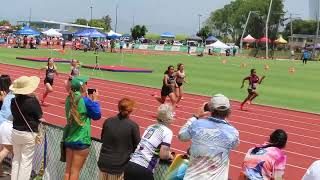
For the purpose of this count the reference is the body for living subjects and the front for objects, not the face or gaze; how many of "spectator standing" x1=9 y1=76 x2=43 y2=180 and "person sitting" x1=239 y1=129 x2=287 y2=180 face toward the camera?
0

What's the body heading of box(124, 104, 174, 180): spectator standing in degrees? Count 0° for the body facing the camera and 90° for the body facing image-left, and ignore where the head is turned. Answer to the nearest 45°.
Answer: approximately 225°

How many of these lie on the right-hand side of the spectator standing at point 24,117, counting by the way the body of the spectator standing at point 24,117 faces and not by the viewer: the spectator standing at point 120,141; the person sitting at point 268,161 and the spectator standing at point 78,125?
3

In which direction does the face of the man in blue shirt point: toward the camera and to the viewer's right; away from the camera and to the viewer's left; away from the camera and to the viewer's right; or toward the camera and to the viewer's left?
away from the camera and to the viewer's left

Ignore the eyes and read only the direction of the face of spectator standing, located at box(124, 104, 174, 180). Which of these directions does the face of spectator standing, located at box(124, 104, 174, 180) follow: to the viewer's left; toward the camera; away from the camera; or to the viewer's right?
away from the camera

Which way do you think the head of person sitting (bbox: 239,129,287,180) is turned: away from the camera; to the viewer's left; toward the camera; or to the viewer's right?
away from the camera

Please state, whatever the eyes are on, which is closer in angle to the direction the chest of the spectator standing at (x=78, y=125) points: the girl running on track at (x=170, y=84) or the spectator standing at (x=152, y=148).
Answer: the girl running on track

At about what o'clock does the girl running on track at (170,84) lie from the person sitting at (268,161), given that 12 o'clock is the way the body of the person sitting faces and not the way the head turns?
The girl running on track is roughly at 10 o'clock from the person sitting.

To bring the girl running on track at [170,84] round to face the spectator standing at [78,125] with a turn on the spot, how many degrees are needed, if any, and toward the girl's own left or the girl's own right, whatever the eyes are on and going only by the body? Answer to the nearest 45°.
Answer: approximately 45° to the girl's own right

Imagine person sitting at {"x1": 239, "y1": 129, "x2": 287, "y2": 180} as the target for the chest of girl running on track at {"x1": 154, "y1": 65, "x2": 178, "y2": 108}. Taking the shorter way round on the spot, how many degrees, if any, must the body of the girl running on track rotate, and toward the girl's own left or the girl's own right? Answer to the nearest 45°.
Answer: approximately 45° to the girl's own right

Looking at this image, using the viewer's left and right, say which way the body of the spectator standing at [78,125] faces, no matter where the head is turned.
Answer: facing away from the viewer and to the right of the viewer

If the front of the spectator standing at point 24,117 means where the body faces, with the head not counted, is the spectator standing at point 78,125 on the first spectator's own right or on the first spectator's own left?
on the first spectator's own right
